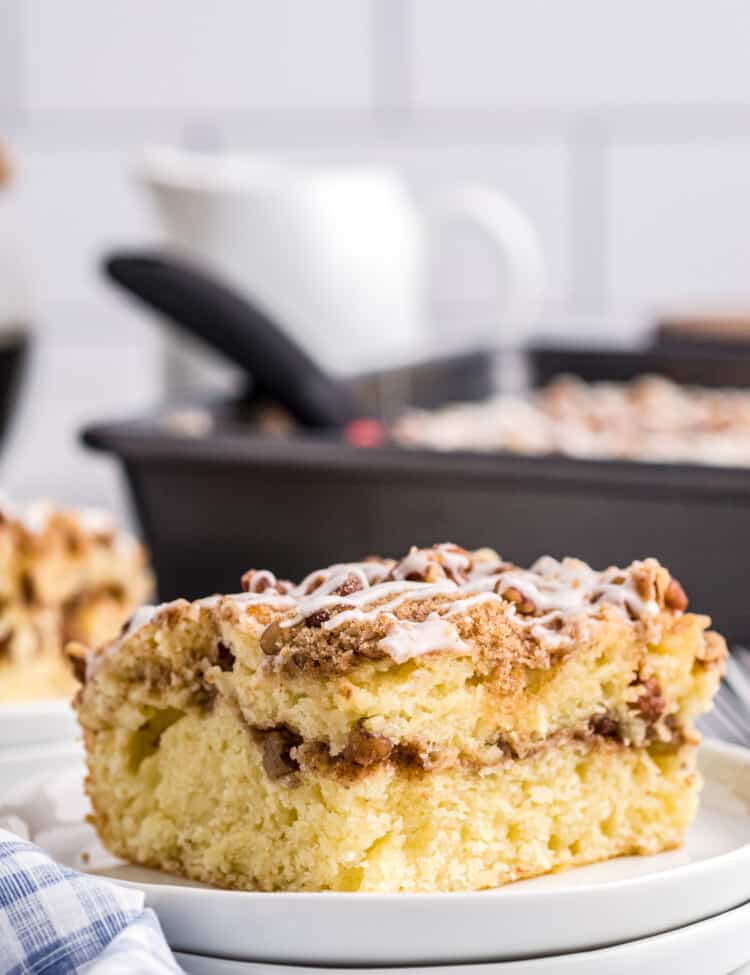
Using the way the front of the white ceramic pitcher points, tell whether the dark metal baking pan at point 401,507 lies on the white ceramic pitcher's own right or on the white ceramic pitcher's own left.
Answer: on the white ceramic pitcher's own left

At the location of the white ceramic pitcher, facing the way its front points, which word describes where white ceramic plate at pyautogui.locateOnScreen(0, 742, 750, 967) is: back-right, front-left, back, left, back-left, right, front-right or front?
left

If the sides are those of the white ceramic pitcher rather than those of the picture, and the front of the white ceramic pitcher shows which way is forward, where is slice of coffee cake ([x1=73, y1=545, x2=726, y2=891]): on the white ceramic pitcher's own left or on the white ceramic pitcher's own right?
on the white ceramic pitcher's own left

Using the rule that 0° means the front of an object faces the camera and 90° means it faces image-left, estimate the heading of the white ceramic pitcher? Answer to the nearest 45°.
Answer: approximately 90°

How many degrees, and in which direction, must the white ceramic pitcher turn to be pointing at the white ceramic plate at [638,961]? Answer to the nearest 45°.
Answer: approximately 90° to its left

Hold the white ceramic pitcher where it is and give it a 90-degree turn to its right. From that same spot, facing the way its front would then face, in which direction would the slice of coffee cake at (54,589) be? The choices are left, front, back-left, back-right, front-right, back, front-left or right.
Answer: back

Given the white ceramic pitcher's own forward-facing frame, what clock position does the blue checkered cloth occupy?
The blue checkered cloth is roughly at 9 o'clock from the white ceramic pitcher.

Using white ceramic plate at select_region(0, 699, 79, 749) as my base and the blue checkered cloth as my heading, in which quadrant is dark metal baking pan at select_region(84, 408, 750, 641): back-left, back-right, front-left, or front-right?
back-left

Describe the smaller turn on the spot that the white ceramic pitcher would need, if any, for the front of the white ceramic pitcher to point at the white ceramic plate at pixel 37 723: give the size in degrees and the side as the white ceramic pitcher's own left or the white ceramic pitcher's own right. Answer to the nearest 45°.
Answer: approximately 90° to the white ceramic pitcher's own left
